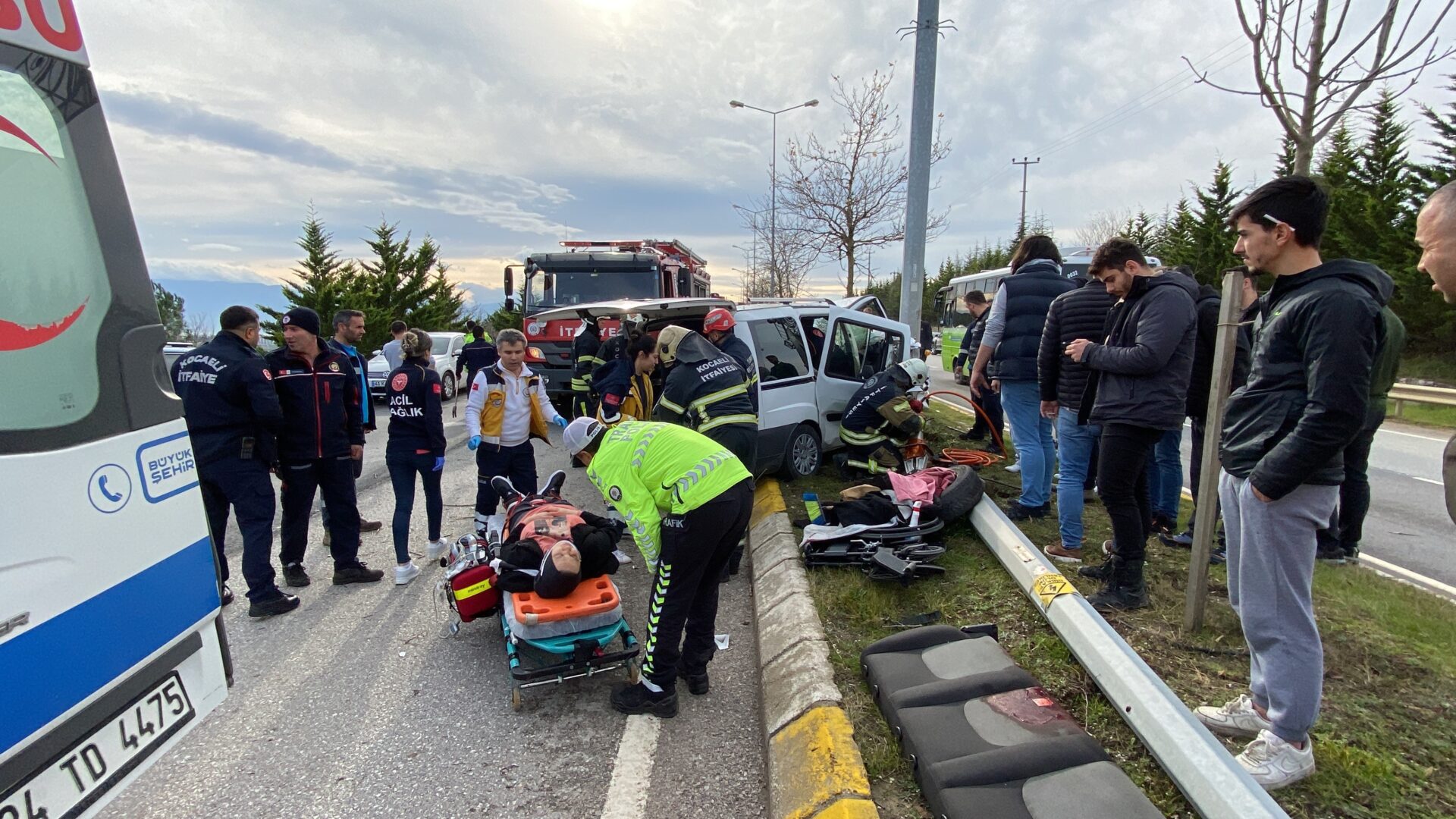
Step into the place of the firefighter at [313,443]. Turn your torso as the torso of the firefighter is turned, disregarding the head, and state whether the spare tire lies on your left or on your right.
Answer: on your left

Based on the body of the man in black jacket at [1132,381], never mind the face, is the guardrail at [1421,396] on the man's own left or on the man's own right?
on the man's own right

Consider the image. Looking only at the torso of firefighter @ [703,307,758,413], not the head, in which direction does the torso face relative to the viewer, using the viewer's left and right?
facing to the left of the viewer

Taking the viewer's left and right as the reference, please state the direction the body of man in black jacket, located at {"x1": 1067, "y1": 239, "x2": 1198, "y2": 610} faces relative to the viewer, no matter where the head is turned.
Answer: facing to the left of the viewer

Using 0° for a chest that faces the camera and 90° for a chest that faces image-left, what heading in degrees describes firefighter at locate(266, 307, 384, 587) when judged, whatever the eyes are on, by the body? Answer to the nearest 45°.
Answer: approximately 0°

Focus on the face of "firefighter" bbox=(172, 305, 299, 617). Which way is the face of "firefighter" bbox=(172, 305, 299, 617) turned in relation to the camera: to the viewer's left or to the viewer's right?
to the viewer's right

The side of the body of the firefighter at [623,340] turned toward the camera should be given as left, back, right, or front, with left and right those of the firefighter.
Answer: right

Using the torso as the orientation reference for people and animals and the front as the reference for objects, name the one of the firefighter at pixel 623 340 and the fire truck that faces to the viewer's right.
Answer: the firefighter

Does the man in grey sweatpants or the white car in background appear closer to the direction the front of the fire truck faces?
the man in grey sweatpants
